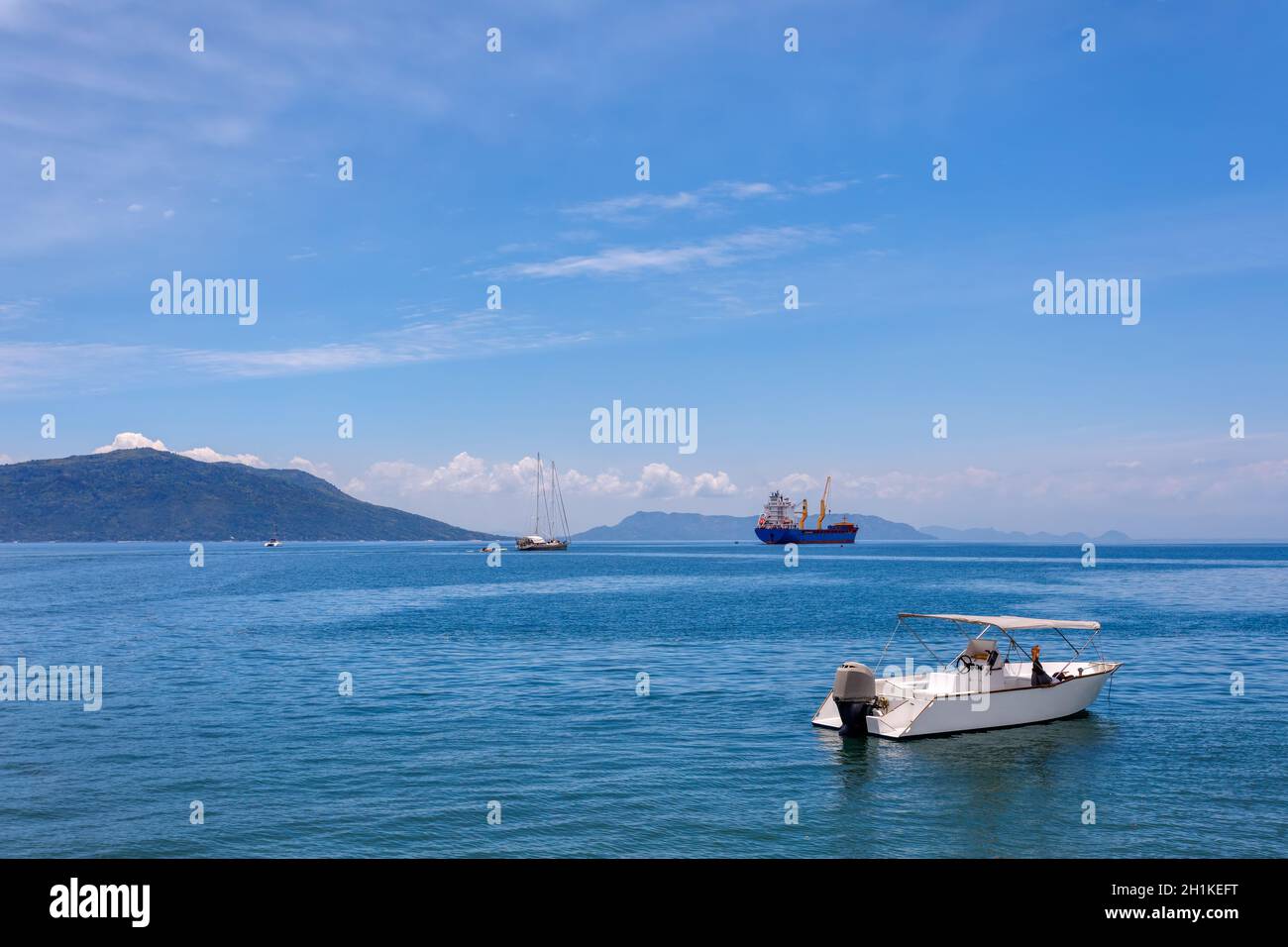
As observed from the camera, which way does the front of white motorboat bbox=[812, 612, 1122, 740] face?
facing away from the viewer and to the right of the viewer
